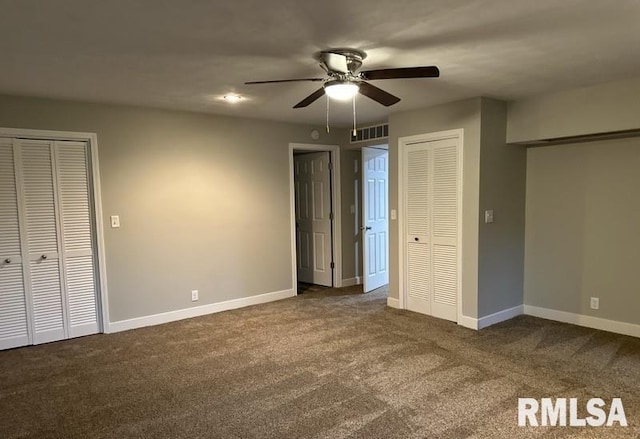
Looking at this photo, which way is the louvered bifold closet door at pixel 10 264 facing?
toward the camera

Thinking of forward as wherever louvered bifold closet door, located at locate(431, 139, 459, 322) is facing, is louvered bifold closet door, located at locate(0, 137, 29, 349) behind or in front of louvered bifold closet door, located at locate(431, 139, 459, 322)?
in front

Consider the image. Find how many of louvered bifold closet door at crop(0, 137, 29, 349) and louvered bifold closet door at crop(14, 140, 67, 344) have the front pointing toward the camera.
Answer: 2

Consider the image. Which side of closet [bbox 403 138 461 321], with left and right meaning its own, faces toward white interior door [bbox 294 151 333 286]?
right

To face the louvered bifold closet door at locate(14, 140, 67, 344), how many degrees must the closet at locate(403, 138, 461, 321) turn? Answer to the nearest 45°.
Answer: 0° — it already faces it

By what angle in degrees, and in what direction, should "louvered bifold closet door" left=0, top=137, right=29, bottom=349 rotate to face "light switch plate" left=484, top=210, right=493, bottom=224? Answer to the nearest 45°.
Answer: approximately 45° to its left

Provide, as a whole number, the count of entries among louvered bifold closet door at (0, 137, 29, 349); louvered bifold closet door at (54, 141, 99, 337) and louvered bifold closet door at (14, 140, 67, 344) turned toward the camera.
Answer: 3

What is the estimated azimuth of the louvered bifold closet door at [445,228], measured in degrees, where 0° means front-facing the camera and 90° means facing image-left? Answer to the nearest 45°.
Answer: approximately 45°

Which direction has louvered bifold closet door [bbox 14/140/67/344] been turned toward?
toward the camera

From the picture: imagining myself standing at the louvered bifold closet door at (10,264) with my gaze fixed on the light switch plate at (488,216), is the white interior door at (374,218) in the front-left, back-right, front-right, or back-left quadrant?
front-left

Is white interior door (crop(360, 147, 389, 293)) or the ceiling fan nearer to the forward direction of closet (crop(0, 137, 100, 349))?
the ceiling fan

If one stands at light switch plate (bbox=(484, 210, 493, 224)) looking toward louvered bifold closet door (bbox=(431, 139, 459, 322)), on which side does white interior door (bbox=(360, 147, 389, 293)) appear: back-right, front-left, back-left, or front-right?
front-right

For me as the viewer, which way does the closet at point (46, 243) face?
facing the viewer

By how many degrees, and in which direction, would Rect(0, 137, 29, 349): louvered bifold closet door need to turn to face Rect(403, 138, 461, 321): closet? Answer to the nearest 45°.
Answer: approximately 45° to its left

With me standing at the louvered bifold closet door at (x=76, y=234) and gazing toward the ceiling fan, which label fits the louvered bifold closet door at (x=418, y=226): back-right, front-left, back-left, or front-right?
front-left

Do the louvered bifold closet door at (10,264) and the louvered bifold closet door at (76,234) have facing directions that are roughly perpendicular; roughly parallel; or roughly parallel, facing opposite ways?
roughly parallel
